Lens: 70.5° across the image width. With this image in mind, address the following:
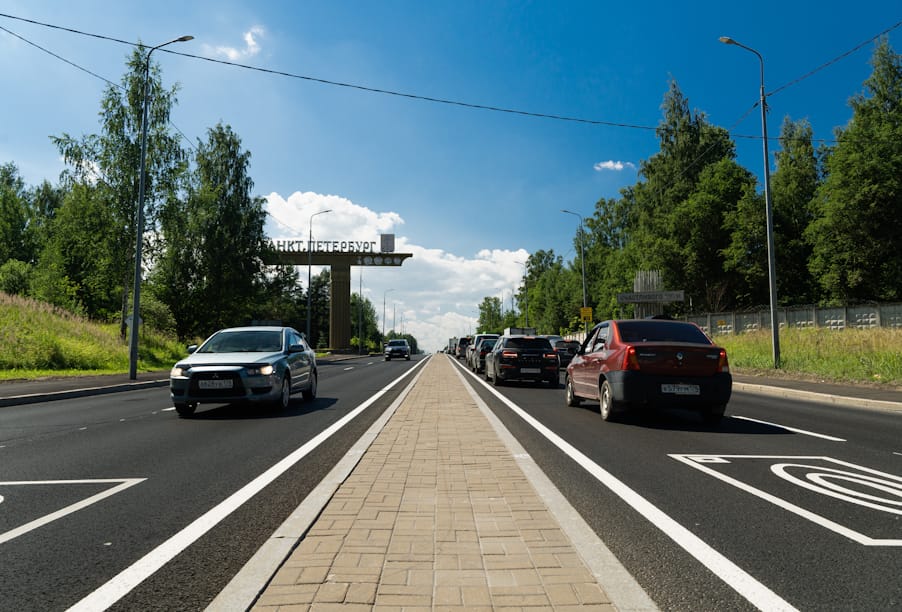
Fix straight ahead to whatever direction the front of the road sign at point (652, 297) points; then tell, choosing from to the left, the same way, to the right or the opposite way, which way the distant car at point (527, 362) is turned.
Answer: the opposite way

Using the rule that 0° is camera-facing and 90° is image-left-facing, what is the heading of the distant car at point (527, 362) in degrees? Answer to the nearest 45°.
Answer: approximately 180°

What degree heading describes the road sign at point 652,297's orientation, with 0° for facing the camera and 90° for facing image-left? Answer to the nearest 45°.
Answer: approximately 0°

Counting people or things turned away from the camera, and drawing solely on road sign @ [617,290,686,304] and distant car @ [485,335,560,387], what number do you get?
1

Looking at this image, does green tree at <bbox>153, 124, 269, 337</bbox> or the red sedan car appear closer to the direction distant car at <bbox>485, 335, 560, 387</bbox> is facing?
the green tree

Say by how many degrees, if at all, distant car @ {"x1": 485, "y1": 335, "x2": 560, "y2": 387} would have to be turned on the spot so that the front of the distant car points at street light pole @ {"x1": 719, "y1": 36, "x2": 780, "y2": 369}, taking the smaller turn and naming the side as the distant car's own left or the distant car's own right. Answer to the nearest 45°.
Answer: approximately 45° to the distant car's own right

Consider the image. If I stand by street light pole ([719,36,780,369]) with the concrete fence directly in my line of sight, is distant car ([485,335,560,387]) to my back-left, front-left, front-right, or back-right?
back-left

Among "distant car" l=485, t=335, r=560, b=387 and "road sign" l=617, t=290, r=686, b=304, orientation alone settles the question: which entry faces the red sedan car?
the road sign

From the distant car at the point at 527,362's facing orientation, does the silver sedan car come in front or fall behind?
behind

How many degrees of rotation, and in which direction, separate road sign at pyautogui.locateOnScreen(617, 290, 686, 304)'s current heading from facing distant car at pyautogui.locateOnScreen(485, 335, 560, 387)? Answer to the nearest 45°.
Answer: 0° — it already faces it

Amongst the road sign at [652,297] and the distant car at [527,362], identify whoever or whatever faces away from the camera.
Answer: the distant car

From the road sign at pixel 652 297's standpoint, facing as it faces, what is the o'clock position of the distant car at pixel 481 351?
The distant car is roughly at 1 o'clock from the road sign.
